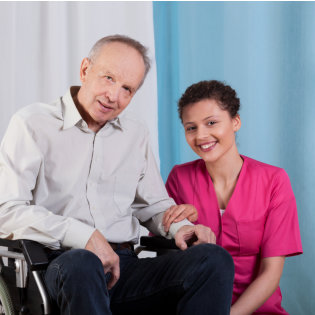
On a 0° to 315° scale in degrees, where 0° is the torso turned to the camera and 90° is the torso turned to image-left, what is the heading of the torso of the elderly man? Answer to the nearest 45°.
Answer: approximately 315°

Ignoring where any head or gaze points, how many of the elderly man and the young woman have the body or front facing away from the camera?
0

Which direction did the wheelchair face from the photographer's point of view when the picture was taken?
facing the viewer and to the right of the viewer

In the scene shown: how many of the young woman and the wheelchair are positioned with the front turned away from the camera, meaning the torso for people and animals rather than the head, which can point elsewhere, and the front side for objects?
0

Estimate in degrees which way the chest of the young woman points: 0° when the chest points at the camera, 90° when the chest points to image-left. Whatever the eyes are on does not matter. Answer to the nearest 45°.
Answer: approximately 45°

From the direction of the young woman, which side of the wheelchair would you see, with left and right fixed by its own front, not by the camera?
left
